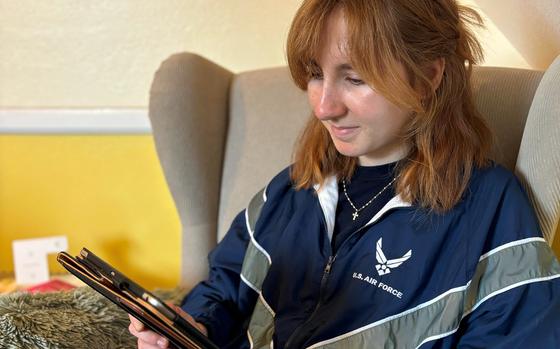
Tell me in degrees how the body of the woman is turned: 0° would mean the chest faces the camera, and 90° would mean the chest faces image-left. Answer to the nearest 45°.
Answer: approximately 45°

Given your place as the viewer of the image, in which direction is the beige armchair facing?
facing the viewer

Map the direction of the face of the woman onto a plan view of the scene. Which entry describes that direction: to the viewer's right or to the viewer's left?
to the viewer's left
